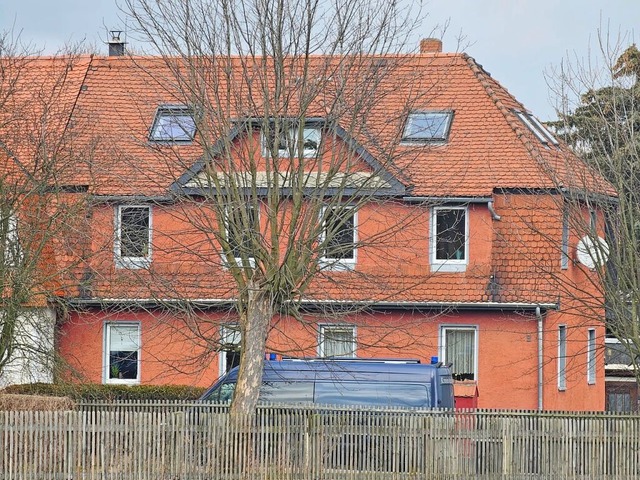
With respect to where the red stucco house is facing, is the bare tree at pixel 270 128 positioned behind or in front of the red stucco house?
in front

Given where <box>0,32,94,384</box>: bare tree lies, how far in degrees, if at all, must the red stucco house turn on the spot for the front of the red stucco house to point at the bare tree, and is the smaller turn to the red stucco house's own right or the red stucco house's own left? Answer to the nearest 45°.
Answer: approximately 45° to the red stucco house's own right

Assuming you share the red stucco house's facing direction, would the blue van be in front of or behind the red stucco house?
in front

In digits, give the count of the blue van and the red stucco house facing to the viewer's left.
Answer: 1

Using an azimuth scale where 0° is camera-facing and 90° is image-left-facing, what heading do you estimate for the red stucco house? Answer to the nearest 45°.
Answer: approximately 0°

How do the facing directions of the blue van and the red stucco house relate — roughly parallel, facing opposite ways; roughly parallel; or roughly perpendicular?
roughly perpendicular

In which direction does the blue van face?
to the viewer's left
